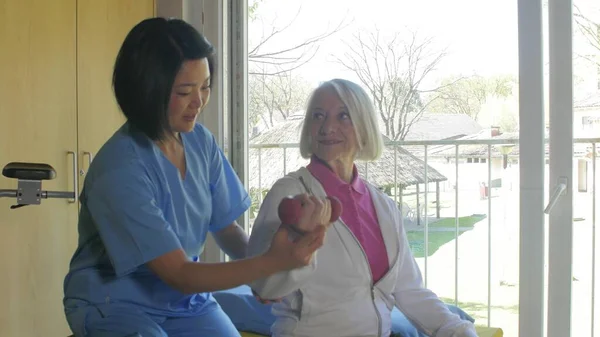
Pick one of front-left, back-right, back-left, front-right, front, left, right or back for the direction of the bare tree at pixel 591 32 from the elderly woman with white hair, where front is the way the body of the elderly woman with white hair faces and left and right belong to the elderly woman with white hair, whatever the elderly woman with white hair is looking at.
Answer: left

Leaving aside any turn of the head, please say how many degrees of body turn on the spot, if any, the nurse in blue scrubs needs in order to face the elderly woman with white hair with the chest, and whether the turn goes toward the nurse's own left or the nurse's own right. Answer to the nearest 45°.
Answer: approximately 45° to the nurse's own left

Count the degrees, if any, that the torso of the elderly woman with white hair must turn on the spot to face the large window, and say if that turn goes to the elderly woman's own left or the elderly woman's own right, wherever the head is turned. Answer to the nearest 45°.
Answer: approximately 135° to the elderly woman's own left

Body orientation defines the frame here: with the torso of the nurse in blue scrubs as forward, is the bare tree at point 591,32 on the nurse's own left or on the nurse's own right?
on the nurse's own left

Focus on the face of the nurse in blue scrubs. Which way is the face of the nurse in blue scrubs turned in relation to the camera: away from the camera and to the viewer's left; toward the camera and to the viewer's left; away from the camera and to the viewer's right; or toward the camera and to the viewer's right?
toward the camera and to the viewer's right

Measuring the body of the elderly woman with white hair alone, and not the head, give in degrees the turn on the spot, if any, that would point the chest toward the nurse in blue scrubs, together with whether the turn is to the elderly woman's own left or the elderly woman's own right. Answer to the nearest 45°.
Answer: approximately 90° to the elderly woman's own right

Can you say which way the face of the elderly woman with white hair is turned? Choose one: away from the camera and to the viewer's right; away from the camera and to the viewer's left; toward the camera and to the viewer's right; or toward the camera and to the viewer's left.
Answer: toward the camera and to the viewer's left

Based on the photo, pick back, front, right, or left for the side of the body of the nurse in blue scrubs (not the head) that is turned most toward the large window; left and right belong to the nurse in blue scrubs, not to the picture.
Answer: left

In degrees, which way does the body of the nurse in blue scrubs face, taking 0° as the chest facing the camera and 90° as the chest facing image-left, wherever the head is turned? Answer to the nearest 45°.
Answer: approximately 315°

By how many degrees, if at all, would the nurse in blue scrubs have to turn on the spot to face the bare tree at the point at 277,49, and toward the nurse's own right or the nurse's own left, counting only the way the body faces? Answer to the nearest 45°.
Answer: approximately 135° to the nurse's own left

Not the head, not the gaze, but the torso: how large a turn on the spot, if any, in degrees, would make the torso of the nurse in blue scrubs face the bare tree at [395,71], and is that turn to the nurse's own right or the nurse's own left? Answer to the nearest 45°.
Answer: approximately 90° to the nurse's own left
